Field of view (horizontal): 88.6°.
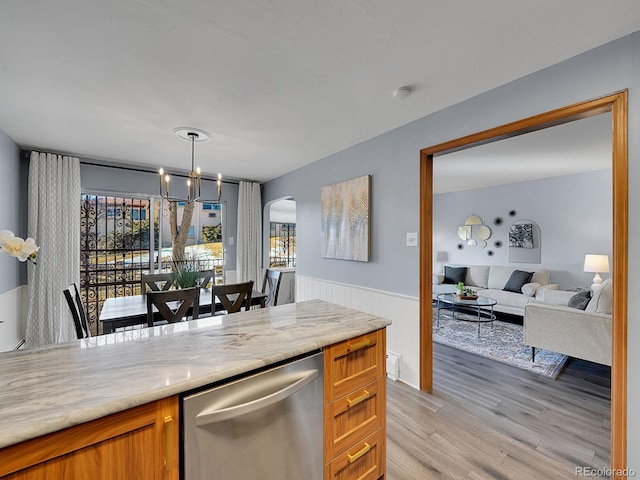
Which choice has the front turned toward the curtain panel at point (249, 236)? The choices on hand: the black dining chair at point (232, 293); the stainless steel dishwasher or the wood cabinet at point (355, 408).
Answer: the black dining chair

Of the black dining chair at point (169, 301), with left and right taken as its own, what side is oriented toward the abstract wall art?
right

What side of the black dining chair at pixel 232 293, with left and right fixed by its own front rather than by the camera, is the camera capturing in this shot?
back

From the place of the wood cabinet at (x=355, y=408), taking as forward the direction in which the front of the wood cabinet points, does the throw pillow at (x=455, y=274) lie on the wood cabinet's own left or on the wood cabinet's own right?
on the wood cabinet's own left

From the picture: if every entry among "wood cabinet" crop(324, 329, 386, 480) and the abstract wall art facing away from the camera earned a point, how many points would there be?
0

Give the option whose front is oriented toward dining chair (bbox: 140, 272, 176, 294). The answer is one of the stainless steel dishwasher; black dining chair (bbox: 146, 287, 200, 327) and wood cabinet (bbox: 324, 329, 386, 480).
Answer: the black dining chair

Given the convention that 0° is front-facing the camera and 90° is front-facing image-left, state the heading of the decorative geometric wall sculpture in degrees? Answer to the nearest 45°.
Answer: approximately 0°

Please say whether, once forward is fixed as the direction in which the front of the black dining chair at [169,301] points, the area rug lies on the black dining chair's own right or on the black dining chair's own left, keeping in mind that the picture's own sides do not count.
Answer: on the black dining chair's own right

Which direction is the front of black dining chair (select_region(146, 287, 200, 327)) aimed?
away from the camera

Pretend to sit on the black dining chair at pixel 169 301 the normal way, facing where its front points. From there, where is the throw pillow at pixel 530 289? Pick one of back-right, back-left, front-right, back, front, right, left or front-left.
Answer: right

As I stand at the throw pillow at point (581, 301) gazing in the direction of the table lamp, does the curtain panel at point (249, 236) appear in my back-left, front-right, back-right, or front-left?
back-left

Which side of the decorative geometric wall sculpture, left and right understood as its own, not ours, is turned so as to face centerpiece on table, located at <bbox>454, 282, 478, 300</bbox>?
front

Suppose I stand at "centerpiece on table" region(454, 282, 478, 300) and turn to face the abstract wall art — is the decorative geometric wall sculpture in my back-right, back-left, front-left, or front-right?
back-right
